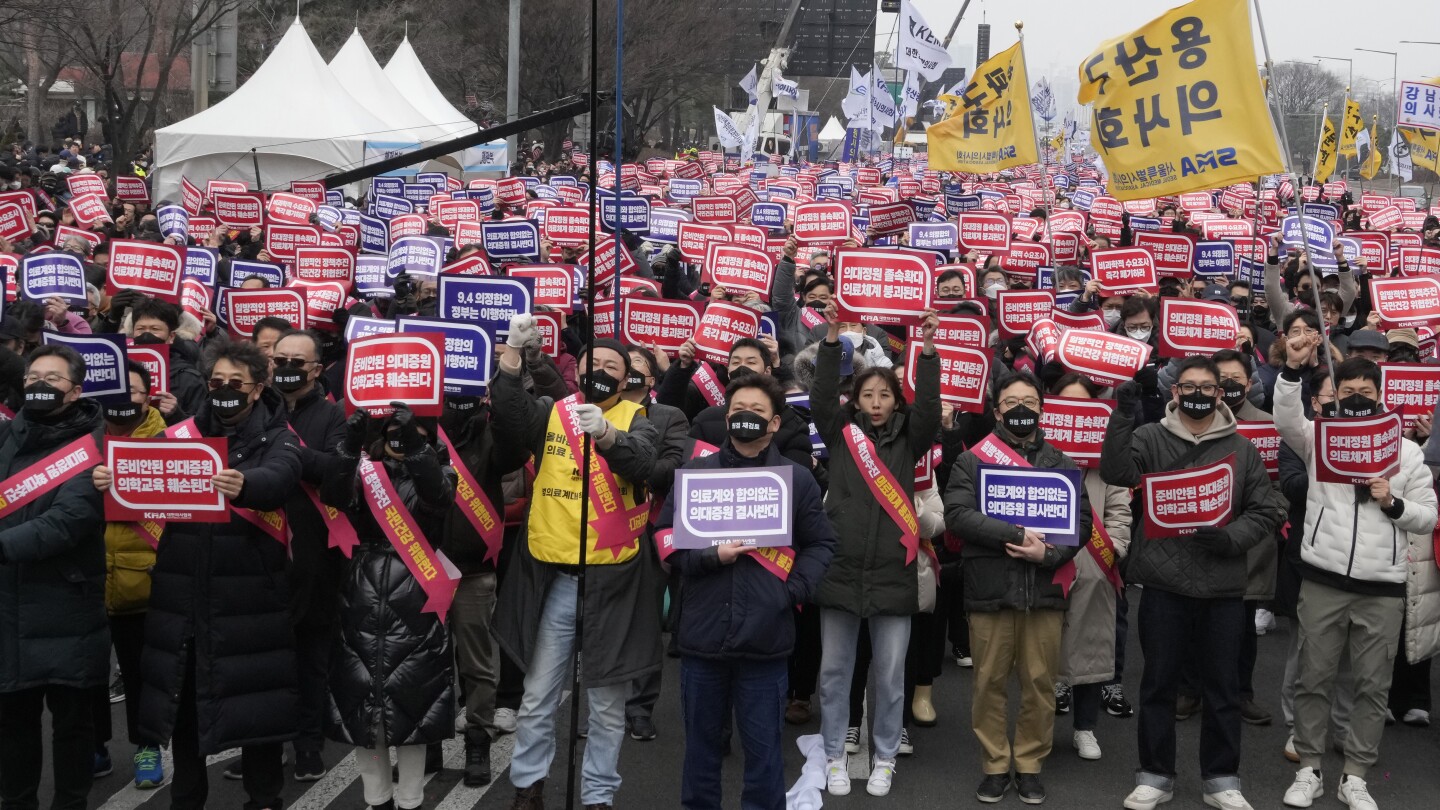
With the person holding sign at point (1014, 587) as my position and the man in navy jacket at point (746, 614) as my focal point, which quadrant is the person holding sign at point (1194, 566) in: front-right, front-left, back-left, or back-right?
back-left

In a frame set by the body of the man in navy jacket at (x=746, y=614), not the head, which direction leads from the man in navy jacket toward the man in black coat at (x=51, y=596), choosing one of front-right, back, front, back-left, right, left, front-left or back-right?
right

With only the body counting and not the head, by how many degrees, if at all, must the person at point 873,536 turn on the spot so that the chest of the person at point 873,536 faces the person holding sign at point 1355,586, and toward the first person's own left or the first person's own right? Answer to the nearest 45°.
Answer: approximately 90° to the first person's own left

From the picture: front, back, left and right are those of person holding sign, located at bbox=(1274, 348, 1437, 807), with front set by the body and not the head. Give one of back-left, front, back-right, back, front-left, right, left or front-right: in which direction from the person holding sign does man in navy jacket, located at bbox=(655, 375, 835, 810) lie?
front-right

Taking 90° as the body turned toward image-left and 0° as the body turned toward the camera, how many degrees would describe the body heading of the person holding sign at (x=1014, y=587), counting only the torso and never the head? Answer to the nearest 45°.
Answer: approximately 0°

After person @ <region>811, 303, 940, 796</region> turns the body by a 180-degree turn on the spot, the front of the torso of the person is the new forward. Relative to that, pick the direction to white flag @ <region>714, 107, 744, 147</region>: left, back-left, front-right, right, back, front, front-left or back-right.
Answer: front

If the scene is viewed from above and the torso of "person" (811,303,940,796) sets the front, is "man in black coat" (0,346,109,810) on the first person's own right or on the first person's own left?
on the first person's own right

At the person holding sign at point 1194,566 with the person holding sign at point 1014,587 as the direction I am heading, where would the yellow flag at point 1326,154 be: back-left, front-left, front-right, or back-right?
back-right
